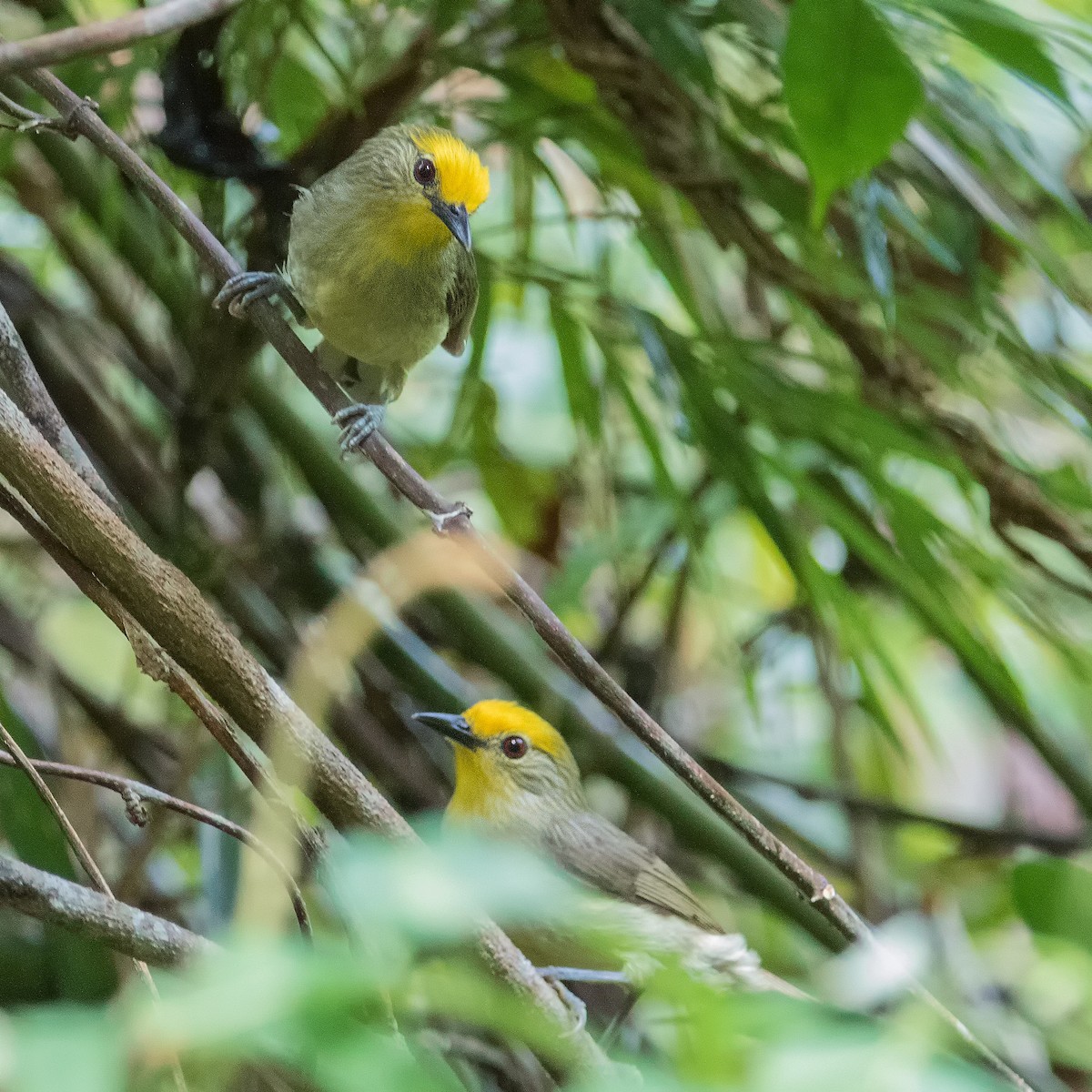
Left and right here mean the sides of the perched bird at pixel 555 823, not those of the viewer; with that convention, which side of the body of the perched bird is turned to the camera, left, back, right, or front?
left

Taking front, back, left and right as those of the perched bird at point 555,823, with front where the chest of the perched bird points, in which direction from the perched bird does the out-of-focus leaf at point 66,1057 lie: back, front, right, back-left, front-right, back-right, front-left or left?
left

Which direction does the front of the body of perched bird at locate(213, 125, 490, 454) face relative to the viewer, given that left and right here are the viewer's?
facing the viewer

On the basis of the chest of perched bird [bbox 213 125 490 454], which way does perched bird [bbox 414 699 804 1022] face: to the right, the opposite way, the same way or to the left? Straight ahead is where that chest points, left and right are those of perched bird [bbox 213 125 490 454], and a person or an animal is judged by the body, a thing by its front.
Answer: to the right
